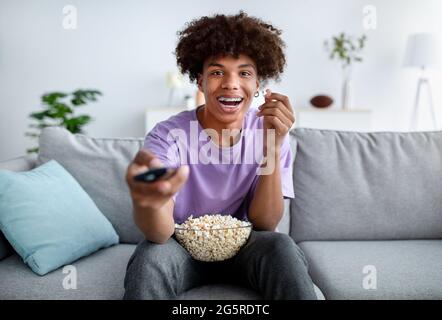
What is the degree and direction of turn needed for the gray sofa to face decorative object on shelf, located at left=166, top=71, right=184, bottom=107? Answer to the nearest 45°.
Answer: approximately 180°

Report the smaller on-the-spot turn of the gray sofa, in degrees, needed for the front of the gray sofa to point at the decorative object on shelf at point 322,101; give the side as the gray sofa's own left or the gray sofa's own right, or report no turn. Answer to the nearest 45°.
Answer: approximately 180°

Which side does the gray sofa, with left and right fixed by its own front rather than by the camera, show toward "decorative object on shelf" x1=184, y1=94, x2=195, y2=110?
back

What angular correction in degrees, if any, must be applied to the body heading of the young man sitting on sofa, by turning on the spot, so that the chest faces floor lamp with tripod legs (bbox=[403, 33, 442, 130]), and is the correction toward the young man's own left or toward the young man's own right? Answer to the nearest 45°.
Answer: approximately 135° to the young man's own left

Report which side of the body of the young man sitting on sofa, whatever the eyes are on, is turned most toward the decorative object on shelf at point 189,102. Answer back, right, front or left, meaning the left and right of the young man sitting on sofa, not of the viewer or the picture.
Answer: back

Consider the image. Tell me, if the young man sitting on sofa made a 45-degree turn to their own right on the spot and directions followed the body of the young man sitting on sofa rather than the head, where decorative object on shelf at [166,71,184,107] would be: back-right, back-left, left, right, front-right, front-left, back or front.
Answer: back-right

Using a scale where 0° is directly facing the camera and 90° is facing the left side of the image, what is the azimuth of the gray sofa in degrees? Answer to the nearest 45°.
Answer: approximately 0°
